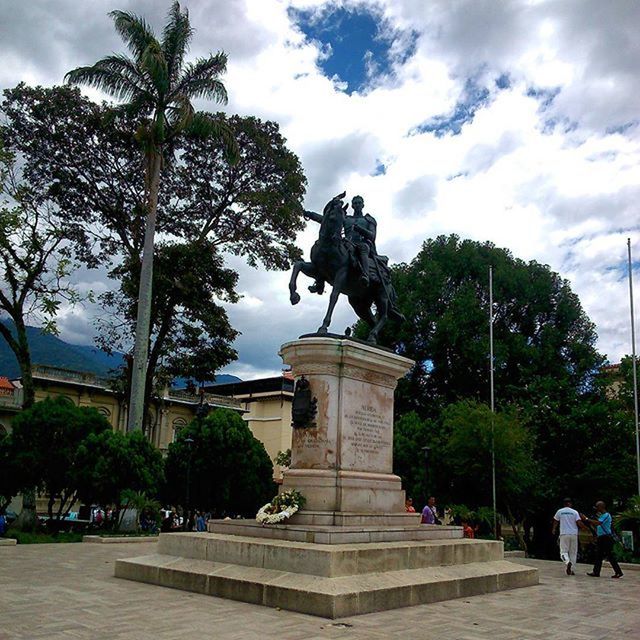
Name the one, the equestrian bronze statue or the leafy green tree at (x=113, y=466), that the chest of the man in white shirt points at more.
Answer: the leafy green tree

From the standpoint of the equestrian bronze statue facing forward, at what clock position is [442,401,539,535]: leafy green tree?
The leafy green tree is roughly at 5 o'clock from the equestrian bronze statue.

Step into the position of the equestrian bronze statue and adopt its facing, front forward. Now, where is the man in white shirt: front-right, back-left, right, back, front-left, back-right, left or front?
back
